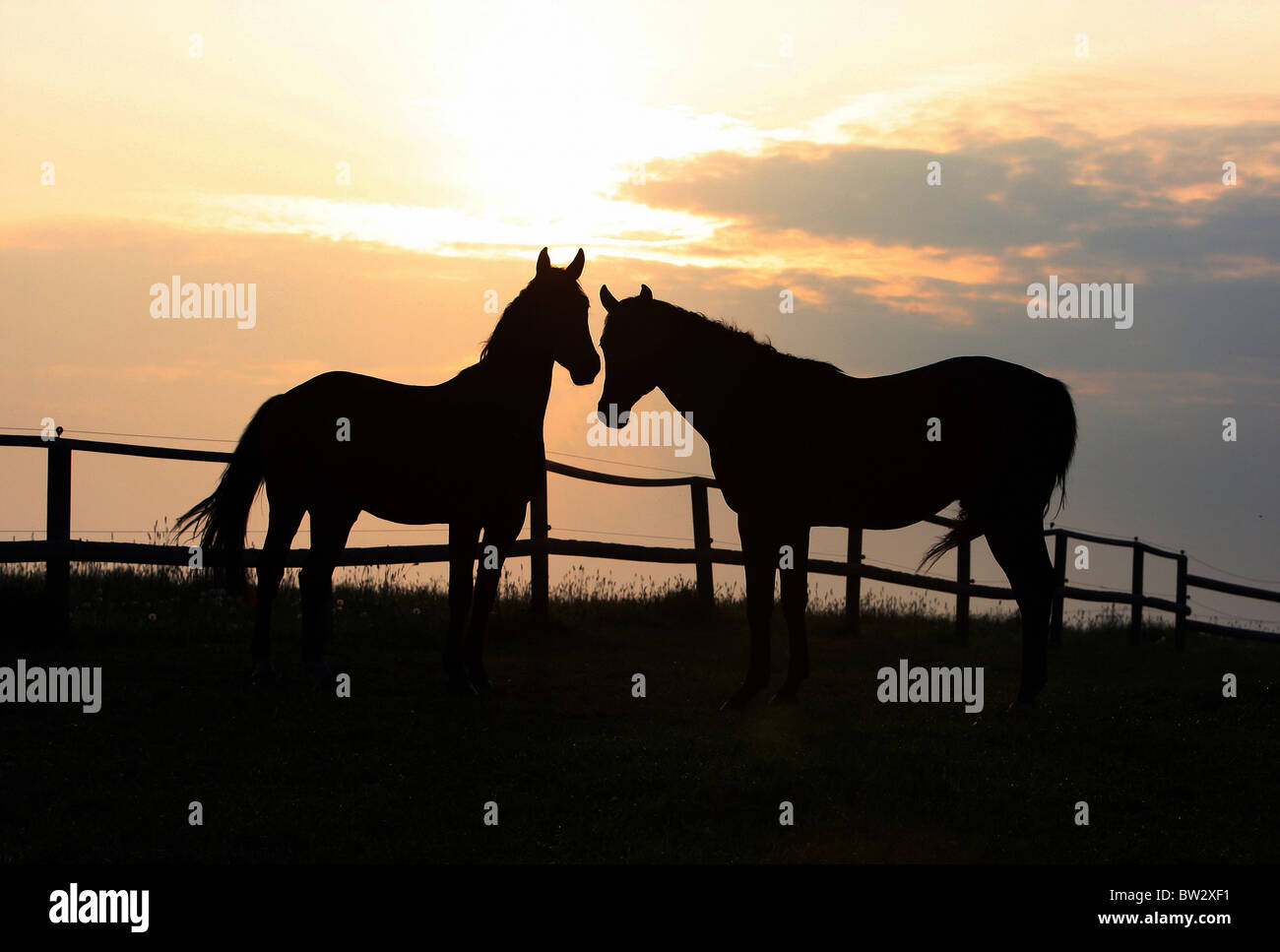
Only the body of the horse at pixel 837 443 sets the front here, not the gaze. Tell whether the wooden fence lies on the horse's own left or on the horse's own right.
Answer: on the horse's own right

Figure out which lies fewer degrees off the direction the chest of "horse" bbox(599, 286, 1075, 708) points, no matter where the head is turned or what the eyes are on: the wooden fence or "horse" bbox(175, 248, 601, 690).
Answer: the horse

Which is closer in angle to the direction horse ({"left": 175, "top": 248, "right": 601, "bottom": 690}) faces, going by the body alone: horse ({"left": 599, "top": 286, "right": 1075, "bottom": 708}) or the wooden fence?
the horse

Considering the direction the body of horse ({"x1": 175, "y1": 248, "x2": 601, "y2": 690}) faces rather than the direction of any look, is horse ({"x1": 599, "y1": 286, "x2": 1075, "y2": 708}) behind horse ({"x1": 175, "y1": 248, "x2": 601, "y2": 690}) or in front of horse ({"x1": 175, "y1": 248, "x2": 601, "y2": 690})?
in front

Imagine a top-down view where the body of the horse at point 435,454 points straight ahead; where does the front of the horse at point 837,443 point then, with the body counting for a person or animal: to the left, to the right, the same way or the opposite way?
the opposite way

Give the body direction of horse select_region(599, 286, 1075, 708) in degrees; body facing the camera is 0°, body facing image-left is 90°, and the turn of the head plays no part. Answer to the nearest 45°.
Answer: approximately 90°

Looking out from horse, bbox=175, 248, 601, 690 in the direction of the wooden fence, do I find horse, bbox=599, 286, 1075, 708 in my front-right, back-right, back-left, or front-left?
front-right

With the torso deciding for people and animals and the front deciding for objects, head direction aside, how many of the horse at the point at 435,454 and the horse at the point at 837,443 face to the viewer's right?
1

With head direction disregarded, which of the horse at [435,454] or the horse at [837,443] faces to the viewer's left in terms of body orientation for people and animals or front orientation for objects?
the horse at [837,443]

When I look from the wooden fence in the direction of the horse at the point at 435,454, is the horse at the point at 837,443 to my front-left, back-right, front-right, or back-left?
front-left

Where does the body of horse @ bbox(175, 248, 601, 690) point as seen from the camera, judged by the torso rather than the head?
to the viewer's right

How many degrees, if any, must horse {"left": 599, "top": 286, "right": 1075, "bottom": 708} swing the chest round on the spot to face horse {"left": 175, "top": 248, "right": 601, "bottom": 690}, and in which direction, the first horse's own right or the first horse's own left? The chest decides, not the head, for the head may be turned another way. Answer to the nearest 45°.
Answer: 0° — it already faces it
